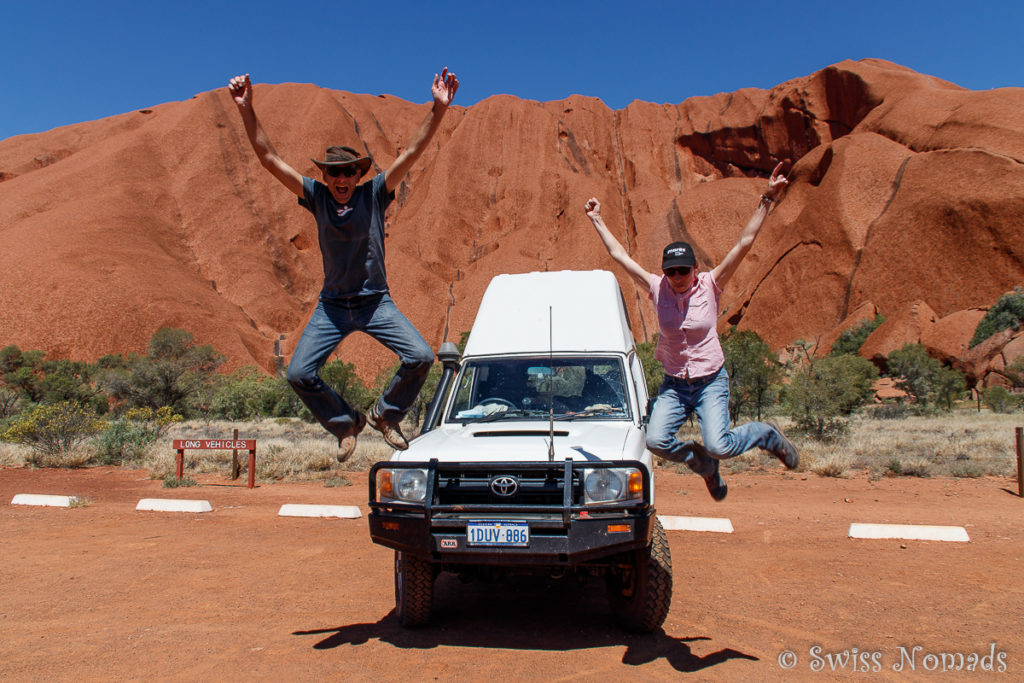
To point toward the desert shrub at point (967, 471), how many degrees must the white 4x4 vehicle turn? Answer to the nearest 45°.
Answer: approximately 135° to its left

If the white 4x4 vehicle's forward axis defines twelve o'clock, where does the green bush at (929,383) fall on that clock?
The green bush is roughly at 7 o'clock from the white 4x4 vehicle.

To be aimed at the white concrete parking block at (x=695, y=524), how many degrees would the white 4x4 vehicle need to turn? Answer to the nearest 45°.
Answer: approximately 135° to its left

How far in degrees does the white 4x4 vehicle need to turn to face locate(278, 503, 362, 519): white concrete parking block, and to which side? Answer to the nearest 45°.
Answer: approximately 135° to its right

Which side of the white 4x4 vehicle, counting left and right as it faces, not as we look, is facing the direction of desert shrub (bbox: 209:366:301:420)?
back

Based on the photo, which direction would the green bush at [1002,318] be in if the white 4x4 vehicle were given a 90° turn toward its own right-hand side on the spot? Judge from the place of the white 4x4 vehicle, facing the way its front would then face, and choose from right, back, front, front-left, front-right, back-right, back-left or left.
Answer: back-right

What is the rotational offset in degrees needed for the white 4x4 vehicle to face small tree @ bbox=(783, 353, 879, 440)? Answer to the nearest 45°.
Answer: approximately 135° to its left

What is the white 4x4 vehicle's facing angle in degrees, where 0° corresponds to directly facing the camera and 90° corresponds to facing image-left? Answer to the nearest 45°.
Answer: approximately 0°

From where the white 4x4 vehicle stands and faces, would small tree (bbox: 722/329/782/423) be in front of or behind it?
behind

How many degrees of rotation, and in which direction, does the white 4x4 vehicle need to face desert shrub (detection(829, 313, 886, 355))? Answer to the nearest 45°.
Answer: approximately 135° to its left

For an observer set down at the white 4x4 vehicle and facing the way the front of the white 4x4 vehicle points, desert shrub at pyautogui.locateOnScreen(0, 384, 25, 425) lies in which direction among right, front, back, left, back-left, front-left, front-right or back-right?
back-right

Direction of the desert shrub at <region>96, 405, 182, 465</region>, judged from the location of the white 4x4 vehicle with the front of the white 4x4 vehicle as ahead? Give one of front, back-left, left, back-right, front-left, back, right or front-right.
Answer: back-right

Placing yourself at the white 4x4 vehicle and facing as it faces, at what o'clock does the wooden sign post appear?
The wooden sign post is roughly at 5 o'clock from the white 4x4 vehicle.

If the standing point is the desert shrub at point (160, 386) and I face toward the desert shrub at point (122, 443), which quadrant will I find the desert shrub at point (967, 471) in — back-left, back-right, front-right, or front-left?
front-left

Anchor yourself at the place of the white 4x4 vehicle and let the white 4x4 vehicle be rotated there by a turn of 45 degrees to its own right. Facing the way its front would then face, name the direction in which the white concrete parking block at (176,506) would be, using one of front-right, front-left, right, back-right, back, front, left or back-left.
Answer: right

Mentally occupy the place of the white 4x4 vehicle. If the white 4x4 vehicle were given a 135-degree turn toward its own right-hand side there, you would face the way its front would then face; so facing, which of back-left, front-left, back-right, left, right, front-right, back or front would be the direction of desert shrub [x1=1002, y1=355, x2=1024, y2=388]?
right

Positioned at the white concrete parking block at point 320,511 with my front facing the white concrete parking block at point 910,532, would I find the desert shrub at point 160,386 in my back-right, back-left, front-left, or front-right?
back-left
